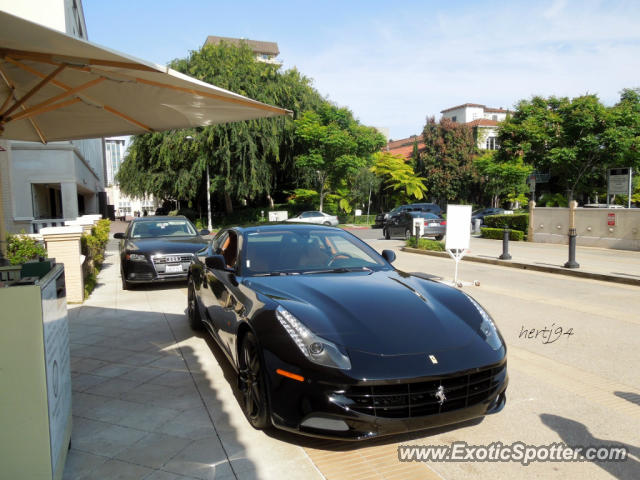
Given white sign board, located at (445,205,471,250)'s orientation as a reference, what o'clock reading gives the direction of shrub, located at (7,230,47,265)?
The shrub is roughly at 2 o'clock from the white sign board.

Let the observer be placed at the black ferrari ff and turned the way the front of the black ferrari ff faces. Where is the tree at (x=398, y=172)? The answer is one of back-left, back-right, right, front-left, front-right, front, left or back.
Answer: back-left

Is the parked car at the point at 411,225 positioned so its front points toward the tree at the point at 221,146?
yes

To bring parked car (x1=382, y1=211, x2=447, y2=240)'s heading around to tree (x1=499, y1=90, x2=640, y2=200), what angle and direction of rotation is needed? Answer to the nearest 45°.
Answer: approximately 90° to its right

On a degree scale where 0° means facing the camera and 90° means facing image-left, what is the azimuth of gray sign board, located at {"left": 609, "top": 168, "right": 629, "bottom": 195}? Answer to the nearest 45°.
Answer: approximately 0°

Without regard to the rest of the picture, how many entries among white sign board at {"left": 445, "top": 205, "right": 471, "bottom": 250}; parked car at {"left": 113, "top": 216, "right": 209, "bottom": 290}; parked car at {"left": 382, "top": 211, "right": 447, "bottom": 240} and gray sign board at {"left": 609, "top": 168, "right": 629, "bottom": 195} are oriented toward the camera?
3

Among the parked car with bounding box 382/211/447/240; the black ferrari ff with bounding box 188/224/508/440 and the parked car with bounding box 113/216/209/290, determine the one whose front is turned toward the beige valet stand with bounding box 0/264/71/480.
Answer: the parked car with bounding box 113/216/209/290

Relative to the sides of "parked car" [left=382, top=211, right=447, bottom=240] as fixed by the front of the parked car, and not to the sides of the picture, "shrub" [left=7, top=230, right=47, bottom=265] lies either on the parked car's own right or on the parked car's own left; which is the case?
on the parked car's own left

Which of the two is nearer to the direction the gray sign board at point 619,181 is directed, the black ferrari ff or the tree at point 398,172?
the black ferrari ff

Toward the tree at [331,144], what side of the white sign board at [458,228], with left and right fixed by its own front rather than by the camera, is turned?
back

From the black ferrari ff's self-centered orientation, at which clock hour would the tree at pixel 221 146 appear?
The tree is roughly at 7 o'clock from the black ferrari ff.

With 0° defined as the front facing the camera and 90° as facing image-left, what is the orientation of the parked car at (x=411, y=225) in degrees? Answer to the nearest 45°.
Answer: approximately 135°
